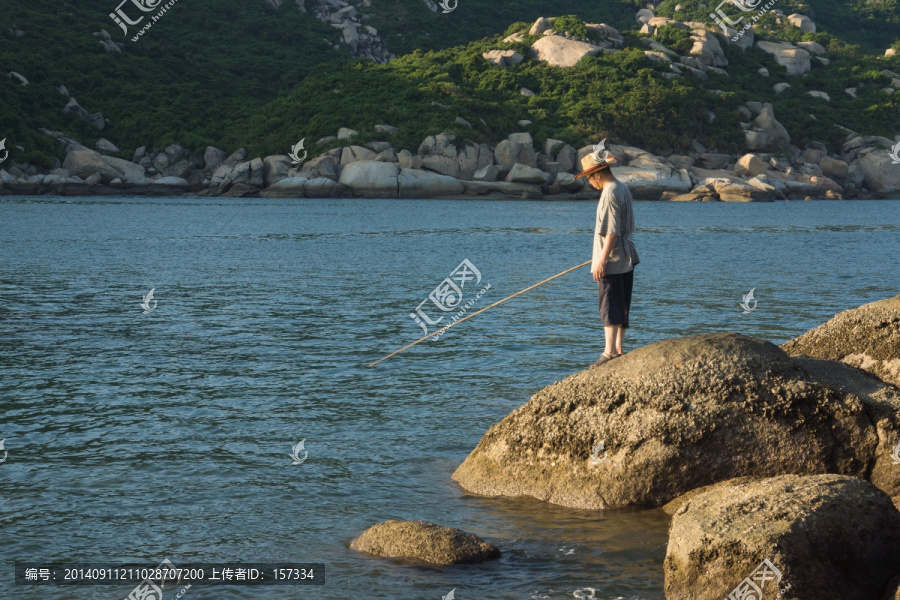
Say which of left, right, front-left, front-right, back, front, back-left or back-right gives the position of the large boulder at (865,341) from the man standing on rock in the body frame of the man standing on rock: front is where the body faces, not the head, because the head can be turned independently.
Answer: back

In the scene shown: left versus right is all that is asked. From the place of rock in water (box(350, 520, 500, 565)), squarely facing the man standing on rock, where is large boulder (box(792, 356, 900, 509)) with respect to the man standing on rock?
right

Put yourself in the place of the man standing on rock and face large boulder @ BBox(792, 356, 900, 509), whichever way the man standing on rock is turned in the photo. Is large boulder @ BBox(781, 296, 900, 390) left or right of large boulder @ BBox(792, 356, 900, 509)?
left

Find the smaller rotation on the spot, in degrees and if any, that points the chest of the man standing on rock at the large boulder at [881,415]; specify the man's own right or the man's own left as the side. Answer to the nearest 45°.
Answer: approximately 135° to the man's own left

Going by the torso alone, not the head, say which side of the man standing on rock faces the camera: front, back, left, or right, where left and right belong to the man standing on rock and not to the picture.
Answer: left

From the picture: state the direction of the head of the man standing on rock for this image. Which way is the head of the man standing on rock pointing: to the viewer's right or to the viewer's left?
to the viewer's left

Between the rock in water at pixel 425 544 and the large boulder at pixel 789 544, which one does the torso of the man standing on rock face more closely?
the rock in water

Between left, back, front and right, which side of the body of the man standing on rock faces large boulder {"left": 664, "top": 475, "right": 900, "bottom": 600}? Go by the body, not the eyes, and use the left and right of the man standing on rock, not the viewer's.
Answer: left

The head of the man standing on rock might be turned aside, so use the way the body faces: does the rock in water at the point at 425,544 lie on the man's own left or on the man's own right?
on the man's own left
